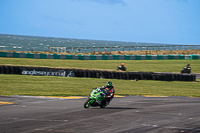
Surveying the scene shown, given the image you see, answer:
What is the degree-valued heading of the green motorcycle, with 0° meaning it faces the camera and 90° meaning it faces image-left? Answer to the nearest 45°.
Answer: approximately 45°
